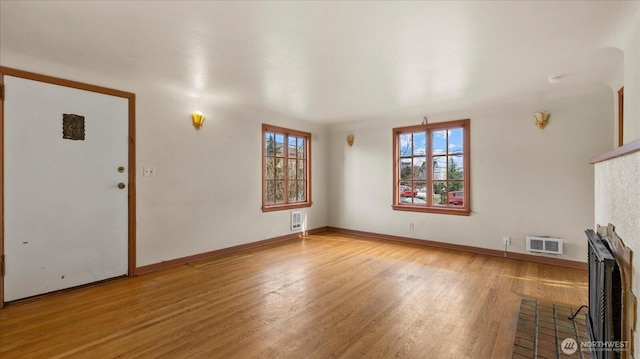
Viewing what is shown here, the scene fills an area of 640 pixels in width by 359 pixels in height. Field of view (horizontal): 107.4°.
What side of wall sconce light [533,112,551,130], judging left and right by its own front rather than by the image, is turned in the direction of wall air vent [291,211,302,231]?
right

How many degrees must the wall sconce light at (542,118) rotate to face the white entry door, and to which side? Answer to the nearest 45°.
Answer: approximately 45° to its right

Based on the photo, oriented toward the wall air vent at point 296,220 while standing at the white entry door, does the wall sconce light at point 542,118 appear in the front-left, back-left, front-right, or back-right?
front-right

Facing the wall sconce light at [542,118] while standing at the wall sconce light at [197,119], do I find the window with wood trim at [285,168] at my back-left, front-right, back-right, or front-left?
front-left

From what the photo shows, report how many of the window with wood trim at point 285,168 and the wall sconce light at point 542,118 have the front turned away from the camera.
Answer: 0

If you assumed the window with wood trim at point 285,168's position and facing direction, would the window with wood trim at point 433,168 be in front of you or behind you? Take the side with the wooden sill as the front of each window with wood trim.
in front

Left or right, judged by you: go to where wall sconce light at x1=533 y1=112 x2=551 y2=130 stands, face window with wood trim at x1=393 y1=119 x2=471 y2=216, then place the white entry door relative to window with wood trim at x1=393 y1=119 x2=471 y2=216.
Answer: left

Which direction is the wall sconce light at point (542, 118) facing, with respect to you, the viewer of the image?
facing the viewer

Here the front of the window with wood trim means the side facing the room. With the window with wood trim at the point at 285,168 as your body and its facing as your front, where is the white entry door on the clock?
The white entry door is roughly at 3 o'clock from the window with wood trim.

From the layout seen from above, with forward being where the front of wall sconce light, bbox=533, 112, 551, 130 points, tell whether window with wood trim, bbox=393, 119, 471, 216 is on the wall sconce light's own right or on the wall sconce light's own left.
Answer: on the wall sconce light's own right

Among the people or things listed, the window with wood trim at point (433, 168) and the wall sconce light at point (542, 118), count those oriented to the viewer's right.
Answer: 0

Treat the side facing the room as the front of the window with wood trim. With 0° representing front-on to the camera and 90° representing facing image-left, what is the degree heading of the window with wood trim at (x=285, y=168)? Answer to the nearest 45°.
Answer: approximately 315°

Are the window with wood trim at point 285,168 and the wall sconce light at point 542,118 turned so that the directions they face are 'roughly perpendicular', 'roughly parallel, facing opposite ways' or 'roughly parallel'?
roughly perpendicular

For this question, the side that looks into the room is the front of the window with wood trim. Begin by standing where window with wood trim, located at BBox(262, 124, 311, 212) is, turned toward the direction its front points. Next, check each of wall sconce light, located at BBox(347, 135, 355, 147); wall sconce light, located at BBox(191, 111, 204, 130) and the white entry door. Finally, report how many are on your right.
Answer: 2

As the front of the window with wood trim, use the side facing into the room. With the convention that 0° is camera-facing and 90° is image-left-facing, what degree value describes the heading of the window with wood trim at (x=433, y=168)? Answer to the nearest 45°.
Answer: approximately 45°
